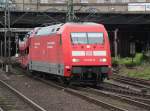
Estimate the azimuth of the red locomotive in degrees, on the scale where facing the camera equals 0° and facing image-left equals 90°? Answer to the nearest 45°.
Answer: approximately 315°

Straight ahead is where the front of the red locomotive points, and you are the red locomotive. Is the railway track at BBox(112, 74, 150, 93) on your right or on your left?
on your left
